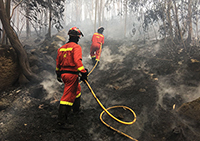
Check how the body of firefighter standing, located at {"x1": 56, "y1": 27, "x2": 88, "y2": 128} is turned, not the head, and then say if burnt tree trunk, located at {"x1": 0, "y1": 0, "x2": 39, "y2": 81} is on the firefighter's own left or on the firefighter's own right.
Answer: on the firefighter's own left

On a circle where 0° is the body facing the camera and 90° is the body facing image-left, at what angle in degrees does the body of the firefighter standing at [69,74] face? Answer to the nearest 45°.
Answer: approximately 225°
